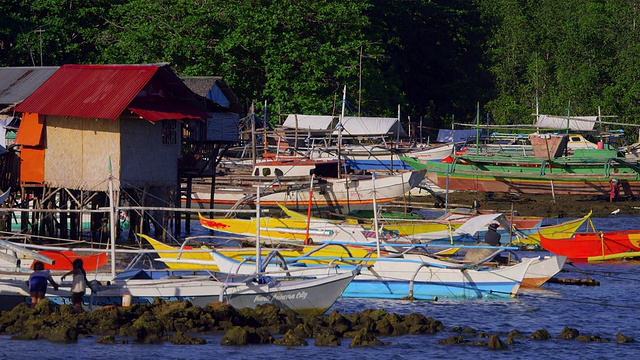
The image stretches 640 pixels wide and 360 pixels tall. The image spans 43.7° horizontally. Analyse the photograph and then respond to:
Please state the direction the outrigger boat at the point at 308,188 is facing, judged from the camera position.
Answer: facing to the right of the viewer

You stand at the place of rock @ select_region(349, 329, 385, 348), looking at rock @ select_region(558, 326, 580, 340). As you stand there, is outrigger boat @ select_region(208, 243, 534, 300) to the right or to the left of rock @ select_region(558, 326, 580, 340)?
left

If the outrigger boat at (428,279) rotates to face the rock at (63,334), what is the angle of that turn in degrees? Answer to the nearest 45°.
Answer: approximately 135° to its right

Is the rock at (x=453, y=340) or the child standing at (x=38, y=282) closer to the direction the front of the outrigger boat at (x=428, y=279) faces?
the rock

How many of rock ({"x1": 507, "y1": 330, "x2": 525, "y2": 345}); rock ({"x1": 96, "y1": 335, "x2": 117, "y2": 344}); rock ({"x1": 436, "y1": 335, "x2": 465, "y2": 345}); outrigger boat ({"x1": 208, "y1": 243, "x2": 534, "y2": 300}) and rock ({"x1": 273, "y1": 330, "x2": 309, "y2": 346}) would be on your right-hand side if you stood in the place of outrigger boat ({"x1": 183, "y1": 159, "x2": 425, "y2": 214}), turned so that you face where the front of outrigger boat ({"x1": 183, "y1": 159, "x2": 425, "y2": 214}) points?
5

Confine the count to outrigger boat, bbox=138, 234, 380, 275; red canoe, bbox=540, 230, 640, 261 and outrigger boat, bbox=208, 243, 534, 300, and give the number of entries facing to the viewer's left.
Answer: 2

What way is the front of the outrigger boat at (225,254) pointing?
to the viewer's left

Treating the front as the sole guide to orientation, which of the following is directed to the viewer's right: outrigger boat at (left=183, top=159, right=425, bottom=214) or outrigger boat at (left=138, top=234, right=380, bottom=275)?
outrigger boat at (left=183, top=159, right=425, bottom=214)

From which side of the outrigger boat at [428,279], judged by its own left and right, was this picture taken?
right

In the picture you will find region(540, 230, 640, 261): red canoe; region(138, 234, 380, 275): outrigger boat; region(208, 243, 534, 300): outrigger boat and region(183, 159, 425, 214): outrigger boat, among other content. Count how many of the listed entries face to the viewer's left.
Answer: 2

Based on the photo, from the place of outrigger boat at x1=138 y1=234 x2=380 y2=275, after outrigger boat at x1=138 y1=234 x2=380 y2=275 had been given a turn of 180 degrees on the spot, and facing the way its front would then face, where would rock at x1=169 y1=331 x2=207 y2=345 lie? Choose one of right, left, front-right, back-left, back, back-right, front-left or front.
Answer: right

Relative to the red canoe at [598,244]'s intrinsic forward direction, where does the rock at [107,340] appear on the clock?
The rock is roughly at 10 o'clock from the red canoe.

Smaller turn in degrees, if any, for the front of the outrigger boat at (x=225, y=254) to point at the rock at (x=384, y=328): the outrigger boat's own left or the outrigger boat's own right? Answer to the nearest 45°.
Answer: approximately 135° to the outrigger boat's own left

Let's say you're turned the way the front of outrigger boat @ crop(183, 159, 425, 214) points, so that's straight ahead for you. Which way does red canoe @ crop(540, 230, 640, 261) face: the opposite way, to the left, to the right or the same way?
the opposite way

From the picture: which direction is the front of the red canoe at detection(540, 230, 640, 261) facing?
to the viewer's left
